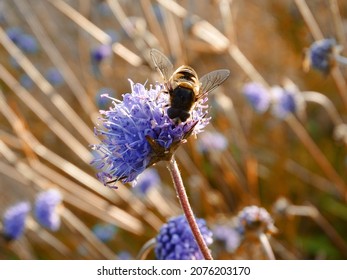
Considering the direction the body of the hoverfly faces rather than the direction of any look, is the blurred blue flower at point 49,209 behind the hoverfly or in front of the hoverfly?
behind

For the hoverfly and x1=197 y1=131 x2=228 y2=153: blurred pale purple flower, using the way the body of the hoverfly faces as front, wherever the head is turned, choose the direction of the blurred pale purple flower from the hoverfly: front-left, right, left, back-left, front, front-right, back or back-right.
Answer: back

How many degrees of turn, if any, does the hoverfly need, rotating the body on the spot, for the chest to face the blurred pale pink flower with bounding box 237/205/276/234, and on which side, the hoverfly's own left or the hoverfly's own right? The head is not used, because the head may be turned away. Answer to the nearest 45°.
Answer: approximately 180°

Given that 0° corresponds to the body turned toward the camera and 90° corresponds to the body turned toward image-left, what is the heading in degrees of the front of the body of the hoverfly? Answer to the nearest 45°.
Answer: approximately 0°

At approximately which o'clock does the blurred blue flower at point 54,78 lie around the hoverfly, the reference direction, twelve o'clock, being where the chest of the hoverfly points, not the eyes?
The blurred blue flower is roughly at 5 o'clock from the hoverfly.
